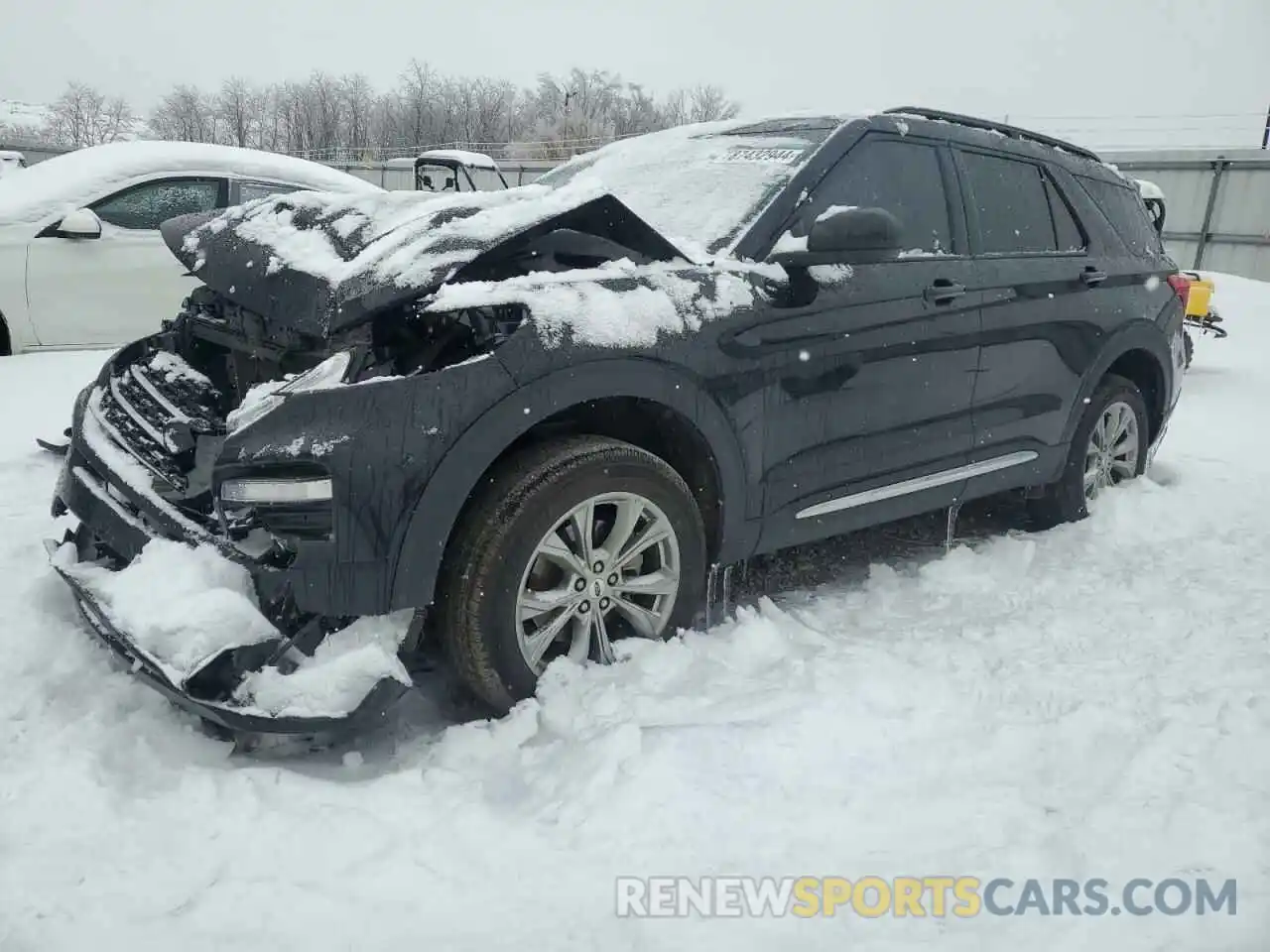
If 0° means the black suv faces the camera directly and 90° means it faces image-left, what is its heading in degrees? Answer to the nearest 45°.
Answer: approximately 45°

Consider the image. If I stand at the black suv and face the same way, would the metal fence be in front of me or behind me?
behind

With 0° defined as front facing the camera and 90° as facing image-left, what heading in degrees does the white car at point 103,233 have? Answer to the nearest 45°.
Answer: approximately 90°

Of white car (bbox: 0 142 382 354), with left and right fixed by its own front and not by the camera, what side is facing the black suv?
left

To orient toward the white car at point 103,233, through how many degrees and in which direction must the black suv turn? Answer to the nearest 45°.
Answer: approximately 90° to its right
